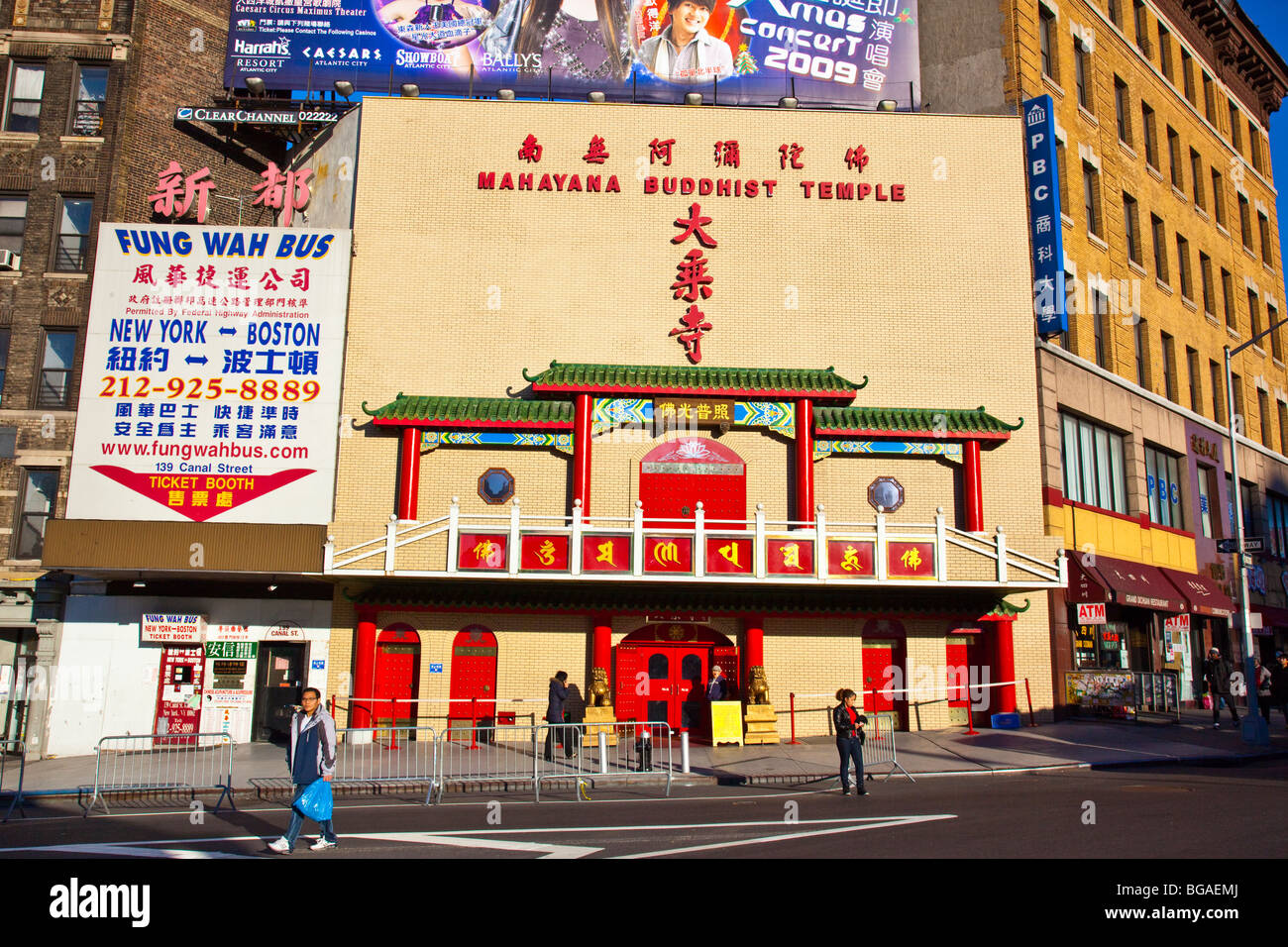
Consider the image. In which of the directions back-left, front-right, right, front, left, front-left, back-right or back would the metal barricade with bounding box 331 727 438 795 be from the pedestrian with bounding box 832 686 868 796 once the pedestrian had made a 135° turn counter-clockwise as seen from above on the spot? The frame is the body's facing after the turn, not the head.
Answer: left

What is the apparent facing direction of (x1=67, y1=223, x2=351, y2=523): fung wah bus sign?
toward the camera

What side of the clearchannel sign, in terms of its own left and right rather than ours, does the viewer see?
front

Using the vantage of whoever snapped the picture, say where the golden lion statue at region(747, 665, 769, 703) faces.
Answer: facing the viewer

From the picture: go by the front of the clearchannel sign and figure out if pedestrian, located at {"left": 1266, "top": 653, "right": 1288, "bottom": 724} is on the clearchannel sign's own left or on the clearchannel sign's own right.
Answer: on the clearchannel sign's own left

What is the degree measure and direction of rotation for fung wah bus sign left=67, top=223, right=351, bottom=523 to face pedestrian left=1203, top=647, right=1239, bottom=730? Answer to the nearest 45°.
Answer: approximately 90° to its left

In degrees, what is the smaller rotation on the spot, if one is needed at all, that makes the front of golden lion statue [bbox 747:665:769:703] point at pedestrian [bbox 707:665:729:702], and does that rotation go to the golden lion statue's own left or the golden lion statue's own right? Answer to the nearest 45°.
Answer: approximately 90° to the golden lion statue's own right

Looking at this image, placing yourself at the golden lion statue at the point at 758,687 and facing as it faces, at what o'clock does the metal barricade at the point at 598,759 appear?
The metal barricade is roughly at 1 o'clock from the golden lion statue.

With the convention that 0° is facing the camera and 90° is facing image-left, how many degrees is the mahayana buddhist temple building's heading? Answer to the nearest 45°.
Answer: approximately 0°
